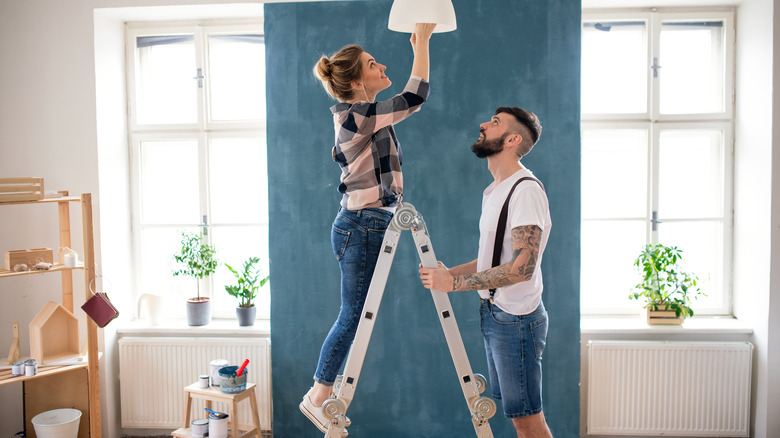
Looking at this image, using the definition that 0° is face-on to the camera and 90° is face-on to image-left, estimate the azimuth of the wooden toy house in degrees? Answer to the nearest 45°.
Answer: approximately 315°

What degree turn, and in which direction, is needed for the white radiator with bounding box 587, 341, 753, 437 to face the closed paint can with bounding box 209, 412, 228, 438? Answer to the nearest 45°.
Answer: approximately 45° to its right

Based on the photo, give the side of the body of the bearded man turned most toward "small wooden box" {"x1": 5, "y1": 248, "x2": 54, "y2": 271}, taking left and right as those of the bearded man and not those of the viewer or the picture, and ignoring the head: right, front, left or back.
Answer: front

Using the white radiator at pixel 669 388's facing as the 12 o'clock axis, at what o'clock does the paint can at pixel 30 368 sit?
The paint can is roughly at 2 o'clock from the white radiator.

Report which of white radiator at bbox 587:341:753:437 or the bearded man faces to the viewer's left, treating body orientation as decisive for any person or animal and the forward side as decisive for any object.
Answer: the bearded man

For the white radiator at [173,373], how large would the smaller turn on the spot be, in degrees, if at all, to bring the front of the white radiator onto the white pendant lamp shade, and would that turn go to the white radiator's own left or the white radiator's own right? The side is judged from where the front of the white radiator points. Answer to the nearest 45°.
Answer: approximately 45° to the white radiator's own left

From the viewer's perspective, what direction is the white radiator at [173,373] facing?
toward the camera

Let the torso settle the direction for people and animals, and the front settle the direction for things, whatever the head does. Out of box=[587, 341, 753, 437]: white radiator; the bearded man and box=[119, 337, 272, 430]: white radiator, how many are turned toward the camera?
2

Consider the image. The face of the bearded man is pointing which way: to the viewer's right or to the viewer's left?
to the viewer's left

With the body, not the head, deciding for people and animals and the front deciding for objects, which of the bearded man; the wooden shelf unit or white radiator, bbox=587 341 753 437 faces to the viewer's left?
the bearded man

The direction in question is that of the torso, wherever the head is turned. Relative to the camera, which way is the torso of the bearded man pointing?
to the viewer's left
